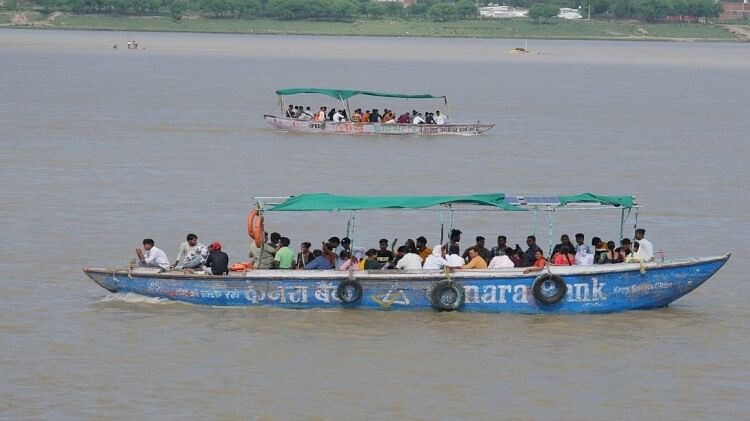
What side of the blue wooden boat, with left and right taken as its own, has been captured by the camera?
left

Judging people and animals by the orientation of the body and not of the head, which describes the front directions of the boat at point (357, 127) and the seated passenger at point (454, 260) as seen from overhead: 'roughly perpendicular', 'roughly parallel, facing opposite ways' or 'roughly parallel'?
roughly perpendicular

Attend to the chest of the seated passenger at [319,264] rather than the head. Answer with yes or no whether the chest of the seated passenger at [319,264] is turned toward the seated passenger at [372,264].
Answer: no

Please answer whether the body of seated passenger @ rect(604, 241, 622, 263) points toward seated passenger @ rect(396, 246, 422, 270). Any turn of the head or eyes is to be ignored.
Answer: no

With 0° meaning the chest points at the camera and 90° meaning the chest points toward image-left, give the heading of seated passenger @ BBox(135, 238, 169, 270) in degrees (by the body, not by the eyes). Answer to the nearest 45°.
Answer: approximately 90°
